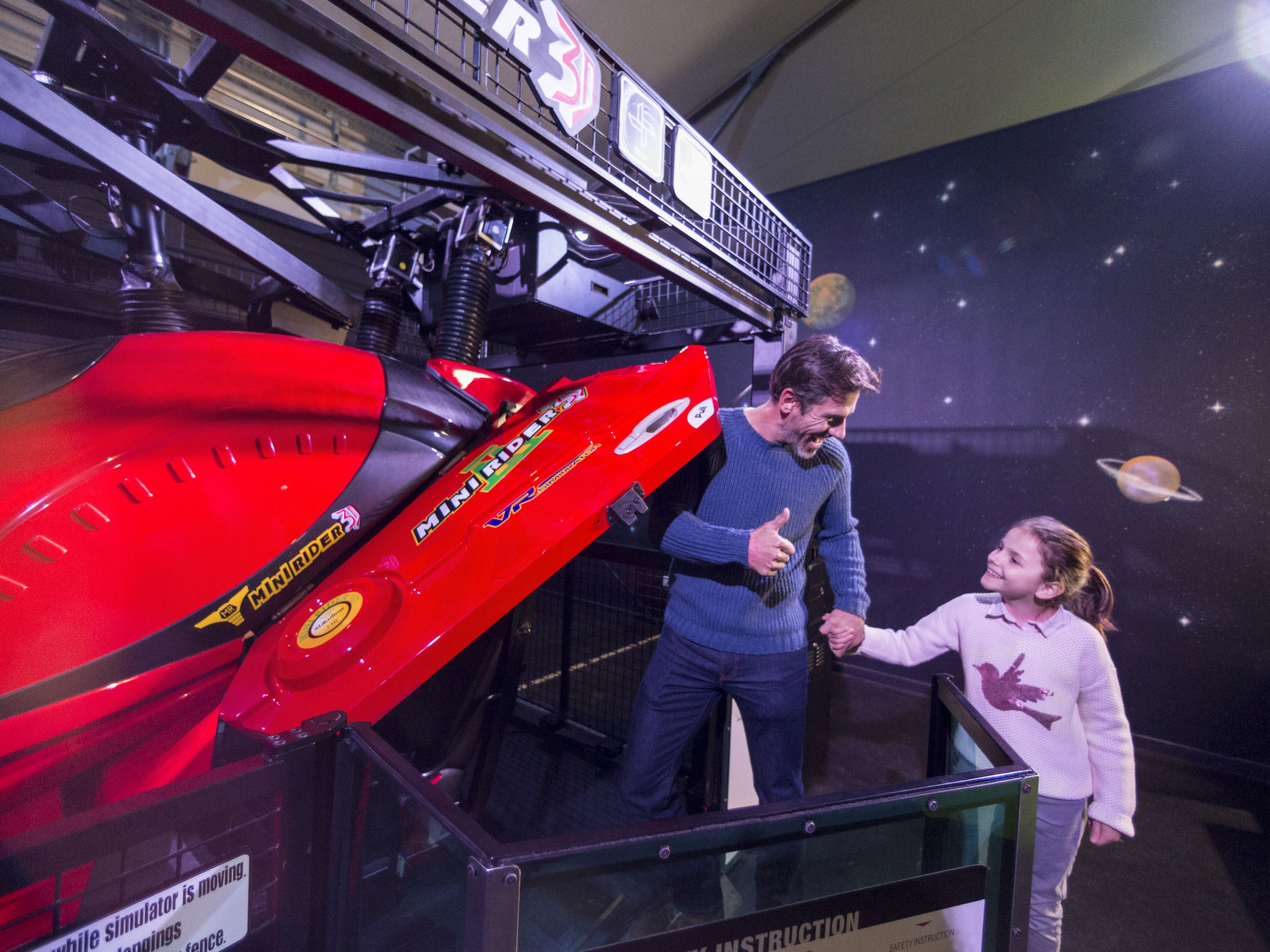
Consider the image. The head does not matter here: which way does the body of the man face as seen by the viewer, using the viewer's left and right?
facing the viewer

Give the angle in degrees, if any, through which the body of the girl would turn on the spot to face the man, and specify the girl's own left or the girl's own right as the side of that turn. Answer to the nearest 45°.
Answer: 0° — they already face them

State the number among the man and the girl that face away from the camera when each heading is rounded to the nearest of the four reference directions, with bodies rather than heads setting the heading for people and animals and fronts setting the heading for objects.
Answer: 0

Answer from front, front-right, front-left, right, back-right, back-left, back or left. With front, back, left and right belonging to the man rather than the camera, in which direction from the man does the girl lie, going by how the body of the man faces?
left

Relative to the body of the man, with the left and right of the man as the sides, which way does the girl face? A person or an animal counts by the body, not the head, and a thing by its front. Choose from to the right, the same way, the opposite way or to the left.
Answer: to the right

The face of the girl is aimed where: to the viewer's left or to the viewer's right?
to the viewer's left
